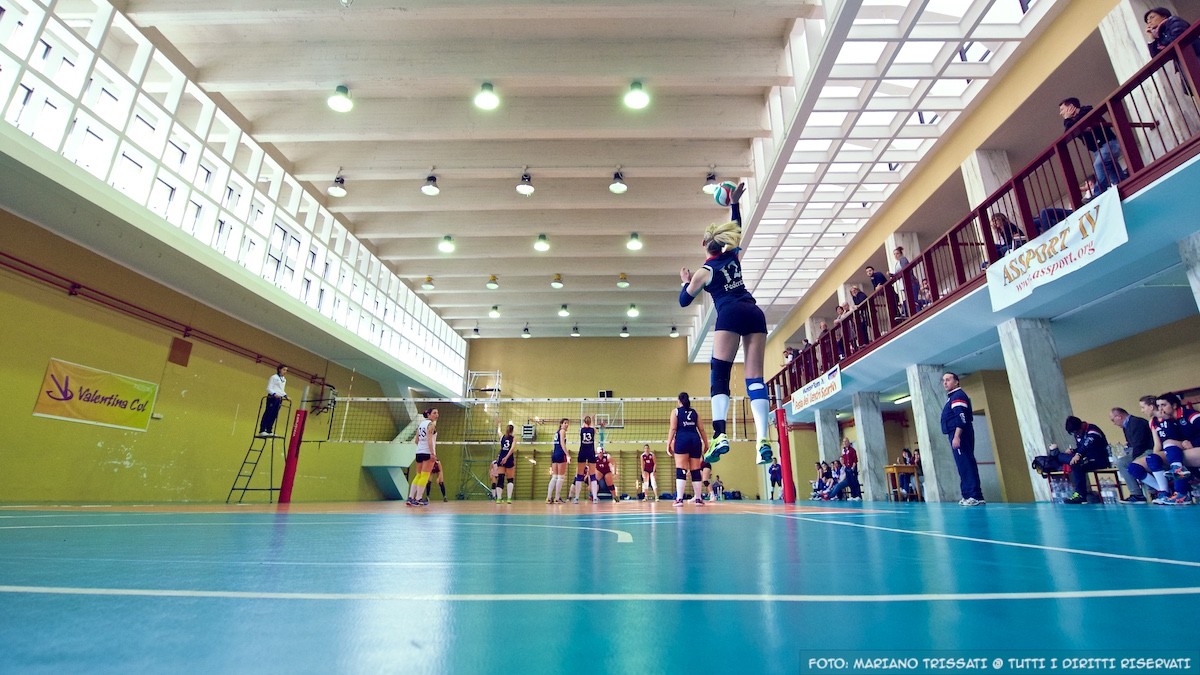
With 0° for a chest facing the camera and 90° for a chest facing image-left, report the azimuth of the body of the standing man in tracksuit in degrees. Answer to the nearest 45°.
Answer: approximately 90°

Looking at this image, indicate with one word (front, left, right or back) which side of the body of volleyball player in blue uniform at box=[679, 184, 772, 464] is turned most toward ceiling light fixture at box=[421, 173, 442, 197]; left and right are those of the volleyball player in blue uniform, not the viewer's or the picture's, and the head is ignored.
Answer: front

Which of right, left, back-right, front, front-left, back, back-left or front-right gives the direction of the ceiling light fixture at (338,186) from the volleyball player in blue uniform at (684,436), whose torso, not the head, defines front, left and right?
left

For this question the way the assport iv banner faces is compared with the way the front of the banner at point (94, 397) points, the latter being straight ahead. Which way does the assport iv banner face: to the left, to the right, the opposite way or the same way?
the opposite way

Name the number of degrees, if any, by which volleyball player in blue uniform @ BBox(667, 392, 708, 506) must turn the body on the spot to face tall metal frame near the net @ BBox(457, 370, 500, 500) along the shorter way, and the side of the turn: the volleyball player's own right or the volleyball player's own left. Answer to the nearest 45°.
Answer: approximately 45° to the volleyball player's own left

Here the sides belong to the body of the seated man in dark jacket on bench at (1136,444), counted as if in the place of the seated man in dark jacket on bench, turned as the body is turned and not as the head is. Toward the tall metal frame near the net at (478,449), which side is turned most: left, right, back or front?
front

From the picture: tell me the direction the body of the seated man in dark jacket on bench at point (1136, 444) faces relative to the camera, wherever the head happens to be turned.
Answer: to the viewer's left

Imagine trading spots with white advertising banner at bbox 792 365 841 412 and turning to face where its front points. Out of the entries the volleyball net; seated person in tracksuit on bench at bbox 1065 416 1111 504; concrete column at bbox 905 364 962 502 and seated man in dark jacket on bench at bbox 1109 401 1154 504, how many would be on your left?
3

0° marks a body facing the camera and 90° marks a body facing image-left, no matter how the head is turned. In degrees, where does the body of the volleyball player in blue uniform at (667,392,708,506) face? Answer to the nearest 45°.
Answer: approximately 180°

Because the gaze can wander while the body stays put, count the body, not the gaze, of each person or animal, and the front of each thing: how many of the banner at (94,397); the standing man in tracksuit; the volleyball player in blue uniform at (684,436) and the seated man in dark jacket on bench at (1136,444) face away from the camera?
1

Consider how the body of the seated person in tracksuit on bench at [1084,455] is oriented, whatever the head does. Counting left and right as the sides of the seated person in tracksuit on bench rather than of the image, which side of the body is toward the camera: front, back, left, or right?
left
